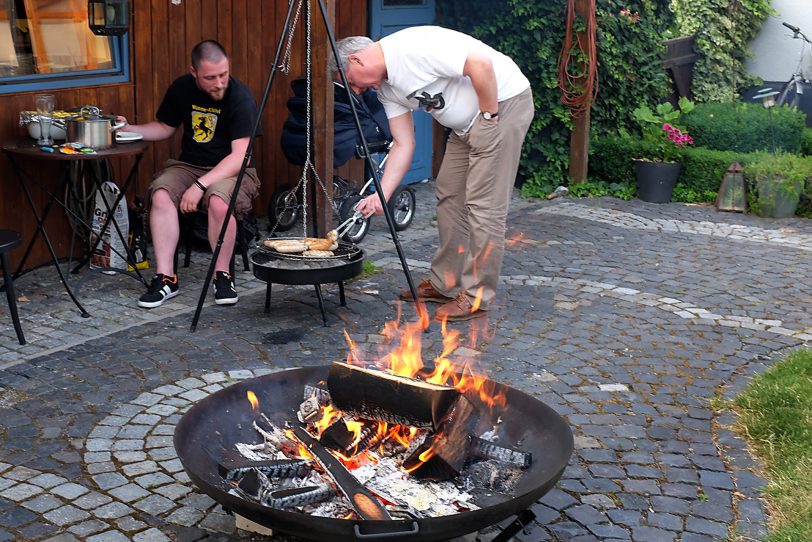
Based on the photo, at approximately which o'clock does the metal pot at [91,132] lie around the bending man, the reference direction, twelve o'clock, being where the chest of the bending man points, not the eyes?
The metal pot is roughly at 12 o'clock from the bending man.

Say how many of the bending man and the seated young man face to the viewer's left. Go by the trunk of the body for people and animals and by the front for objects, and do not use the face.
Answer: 1

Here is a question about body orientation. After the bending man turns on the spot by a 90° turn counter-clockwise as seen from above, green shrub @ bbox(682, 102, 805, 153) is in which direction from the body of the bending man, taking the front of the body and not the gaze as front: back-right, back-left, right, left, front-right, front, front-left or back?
back-left

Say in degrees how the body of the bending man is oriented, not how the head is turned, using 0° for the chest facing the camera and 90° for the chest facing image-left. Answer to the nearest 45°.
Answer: approximately 90°

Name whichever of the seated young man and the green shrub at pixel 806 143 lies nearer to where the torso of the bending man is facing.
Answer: the seated young man

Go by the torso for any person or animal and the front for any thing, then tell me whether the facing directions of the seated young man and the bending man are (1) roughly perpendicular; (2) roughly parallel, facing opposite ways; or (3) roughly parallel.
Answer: roughly perpendicular

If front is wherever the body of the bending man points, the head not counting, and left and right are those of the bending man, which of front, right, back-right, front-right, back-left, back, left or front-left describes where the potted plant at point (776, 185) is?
back-right

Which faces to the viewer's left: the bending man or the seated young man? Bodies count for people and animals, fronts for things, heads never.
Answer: the bending man

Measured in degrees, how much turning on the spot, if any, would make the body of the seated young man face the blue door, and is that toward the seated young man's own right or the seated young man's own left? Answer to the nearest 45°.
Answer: approximately 135° to the seated young man's own left

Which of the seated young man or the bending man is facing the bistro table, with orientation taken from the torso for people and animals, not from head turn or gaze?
the bending man

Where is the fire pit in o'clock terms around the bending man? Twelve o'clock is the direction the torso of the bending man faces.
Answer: The fire pit is roughly at 9 o'clock from the bending man.

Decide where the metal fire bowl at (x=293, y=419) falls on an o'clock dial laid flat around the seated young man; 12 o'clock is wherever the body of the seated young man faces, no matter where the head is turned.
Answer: The metal fire bowl is roughly at 12 o'clock from the seated young man.

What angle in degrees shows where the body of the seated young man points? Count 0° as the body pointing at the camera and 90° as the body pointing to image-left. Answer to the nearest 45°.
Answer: approximately 0°
